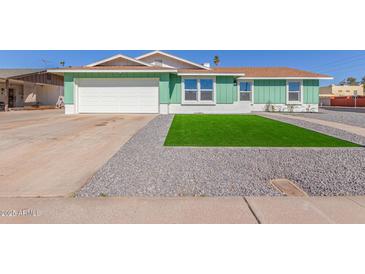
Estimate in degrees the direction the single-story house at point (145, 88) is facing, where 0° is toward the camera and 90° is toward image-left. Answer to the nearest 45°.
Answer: approximately 0°

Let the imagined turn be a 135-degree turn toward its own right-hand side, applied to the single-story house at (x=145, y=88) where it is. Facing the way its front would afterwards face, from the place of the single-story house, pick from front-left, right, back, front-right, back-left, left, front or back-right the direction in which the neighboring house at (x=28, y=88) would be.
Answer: front

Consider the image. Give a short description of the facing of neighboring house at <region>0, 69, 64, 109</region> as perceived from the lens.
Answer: facing the viewer
